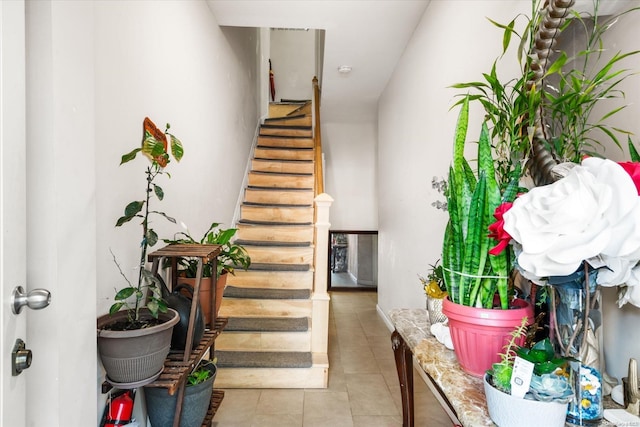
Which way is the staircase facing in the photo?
toward the camera

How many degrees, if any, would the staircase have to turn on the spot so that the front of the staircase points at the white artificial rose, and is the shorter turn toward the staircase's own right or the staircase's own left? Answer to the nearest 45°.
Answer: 0° — it already faces it

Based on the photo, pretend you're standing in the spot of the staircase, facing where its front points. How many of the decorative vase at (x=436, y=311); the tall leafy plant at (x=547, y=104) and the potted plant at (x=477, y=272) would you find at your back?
0

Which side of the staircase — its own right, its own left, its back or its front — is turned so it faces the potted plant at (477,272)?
front

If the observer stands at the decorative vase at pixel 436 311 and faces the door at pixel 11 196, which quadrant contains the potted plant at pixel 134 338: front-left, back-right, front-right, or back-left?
front-right

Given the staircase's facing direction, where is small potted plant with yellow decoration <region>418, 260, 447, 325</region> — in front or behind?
in front

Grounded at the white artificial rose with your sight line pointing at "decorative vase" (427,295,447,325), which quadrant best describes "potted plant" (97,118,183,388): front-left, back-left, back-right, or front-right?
front-left

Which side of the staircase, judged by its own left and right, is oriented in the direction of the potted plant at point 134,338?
front

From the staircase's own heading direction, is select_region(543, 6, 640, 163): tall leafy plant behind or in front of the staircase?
in front

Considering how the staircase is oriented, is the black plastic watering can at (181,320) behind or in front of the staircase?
in front

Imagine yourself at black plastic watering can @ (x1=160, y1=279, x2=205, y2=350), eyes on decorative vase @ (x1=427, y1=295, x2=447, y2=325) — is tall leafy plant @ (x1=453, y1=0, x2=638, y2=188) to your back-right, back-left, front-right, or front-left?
front-right

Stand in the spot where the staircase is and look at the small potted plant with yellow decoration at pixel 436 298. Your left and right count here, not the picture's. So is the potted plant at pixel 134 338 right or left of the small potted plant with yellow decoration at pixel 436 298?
right

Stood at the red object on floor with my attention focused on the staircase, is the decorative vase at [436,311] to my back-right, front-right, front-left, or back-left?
front-right

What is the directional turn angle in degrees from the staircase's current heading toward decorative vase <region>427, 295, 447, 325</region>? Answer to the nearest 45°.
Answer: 0° — it already faces it
